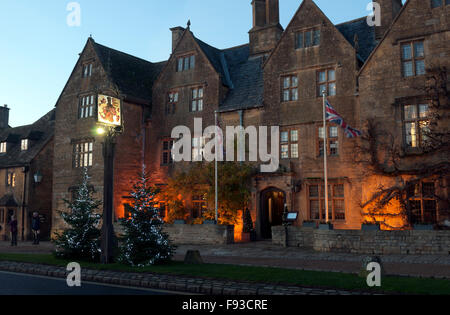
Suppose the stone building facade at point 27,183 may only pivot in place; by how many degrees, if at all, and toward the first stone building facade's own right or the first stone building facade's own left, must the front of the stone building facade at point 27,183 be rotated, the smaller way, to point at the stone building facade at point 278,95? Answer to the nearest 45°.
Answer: approximately 90° to the first stone building facade's own left

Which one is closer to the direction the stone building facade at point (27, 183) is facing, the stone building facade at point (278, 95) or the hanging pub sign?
the hanging pub sign

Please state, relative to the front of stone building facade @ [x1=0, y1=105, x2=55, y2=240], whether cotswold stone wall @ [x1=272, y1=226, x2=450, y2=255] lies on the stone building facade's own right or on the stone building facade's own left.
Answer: on the stone building facade's own left

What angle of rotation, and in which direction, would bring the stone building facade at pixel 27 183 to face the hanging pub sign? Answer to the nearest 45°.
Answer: approximately 45° to its left
